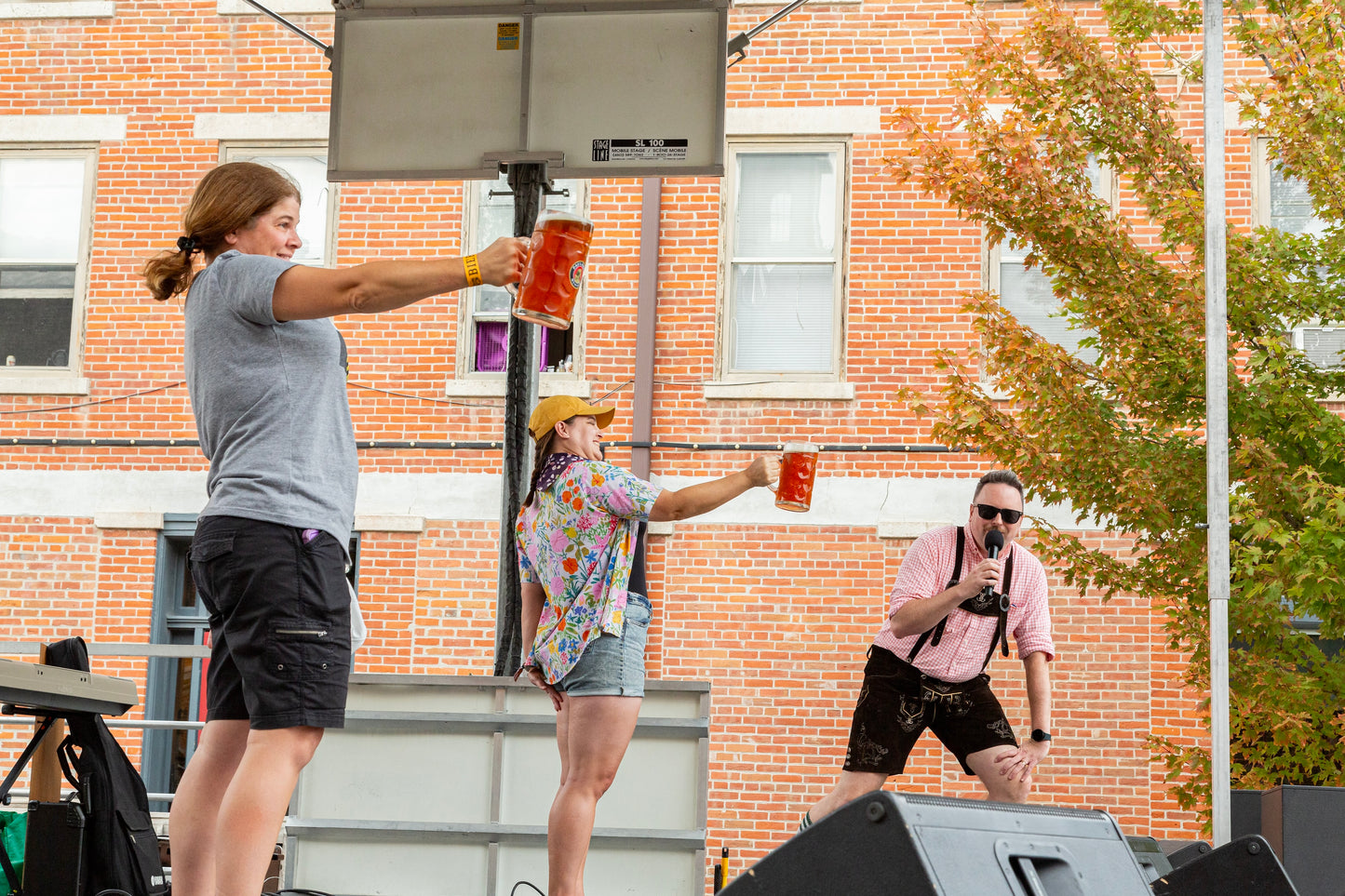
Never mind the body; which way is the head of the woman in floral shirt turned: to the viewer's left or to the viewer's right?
to the viewer's right

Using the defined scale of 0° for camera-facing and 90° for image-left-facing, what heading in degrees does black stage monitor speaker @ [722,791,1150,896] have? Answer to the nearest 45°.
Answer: approximately 135°

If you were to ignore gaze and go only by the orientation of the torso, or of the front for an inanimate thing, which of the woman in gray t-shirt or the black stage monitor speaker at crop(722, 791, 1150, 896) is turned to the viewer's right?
the woman in gray t-shirt

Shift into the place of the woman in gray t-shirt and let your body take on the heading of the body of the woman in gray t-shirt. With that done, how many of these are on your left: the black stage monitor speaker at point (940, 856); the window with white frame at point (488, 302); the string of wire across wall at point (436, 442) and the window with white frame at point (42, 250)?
3

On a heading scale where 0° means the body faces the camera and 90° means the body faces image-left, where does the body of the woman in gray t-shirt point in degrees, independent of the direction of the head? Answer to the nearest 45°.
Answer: approximately 270°
